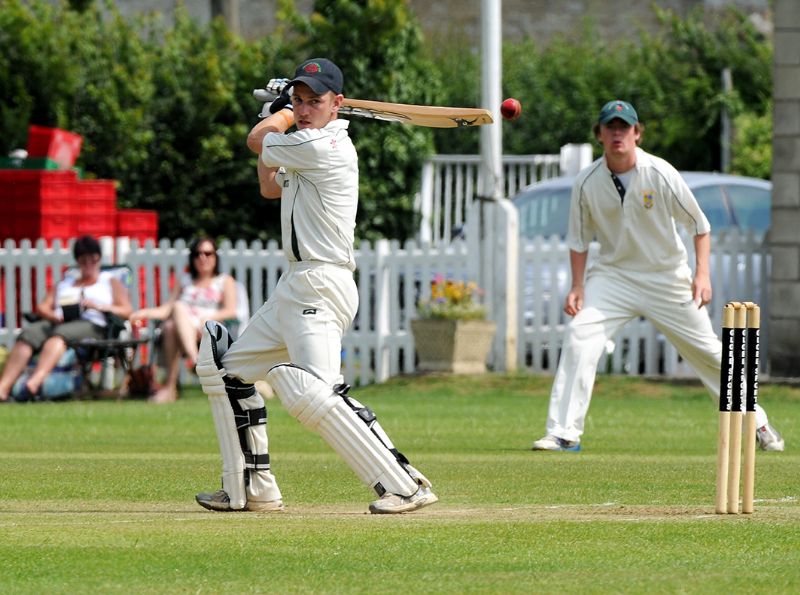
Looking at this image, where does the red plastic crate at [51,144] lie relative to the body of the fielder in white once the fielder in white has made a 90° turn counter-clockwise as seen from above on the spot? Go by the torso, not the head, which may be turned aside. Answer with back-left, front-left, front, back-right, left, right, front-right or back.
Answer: back-left

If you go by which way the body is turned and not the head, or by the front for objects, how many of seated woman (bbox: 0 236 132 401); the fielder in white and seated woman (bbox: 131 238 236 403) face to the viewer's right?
0

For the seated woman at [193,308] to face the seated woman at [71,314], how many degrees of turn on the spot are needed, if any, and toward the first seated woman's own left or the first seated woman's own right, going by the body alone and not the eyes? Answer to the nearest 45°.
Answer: approximately 45° to the first seated woman's own right

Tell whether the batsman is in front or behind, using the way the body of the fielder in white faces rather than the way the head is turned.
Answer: in front

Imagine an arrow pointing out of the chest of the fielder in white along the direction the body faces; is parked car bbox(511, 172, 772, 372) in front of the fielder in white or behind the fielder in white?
behind

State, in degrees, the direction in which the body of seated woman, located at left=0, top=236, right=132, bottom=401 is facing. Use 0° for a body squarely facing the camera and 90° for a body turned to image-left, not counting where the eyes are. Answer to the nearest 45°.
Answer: approximately 45°

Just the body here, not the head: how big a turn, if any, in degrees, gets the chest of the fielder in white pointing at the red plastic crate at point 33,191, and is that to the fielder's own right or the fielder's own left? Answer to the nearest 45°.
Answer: approximately 135° to the fielder's own right

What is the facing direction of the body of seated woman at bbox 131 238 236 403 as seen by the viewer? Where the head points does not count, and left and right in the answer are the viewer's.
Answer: facing the viewer and to the left of the viewer

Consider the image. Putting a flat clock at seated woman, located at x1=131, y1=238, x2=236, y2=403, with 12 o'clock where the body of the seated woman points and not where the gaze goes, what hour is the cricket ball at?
The cricket ball is roughly at 10 o'clock from the seated woman.

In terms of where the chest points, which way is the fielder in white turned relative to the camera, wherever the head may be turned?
toward the camera
